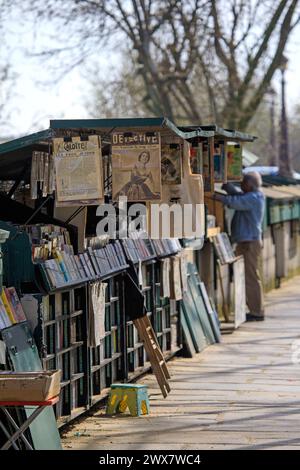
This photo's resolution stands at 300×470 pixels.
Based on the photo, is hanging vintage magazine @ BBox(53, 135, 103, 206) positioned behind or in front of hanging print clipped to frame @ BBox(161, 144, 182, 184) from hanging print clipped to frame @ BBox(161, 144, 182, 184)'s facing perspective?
in front

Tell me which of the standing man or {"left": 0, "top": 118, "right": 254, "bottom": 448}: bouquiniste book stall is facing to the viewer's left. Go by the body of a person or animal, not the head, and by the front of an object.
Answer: the standing man

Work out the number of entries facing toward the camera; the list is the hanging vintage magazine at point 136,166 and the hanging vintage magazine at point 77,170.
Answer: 2

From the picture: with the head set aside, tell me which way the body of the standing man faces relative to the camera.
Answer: to the viewer's left

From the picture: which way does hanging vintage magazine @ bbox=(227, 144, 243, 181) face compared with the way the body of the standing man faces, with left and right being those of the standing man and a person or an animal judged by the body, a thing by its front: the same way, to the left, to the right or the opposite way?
to the left

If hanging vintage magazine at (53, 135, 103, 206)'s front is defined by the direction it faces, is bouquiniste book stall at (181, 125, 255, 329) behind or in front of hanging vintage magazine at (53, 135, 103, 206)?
behind

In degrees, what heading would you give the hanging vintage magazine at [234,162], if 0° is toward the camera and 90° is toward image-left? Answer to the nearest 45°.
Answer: approximately 0°

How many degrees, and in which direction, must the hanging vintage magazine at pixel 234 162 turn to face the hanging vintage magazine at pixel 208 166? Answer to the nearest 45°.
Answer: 0° — it already faces it

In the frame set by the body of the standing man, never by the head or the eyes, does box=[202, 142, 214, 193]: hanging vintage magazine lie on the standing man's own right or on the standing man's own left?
on the standing man's own left

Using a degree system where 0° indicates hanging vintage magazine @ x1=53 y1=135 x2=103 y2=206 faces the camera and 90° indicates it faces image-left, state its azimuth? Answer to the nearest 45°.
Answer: approximately 0°
